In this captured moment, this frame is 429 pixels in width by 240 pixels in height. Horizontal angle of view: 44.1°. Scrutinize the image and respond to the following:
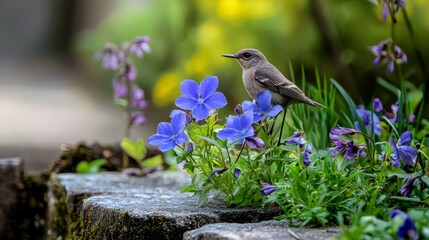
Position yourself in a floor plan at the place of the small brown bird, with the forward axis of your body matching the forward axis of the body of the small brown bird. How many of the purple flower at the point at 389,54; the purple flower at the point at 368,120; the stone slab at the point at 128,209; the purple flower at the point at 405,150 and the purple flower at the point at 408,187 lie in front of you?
1

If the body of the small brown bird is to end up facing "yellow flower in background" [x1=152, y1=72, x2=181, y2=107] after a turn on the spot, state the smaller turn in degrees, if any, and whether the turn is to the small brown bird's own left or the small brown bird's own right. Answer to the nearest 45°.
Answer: approximately 90° to the small brown bird's own right

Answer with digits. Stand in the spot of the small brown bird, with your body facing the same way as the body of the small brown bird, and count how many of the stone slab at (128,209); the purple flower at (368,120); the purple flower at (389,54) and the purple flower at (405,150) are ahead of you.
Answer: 1

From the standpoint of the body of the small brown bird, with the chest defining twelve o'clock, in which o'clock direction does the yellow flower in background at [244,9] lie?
The yellow flower in background is roughly at 3 o'clock from the small brown bird.

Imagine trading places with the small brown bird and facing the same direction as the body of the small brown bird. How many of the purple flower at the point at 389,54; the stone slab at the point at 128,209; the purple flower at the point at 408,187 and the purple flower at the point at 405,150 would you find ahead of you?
1

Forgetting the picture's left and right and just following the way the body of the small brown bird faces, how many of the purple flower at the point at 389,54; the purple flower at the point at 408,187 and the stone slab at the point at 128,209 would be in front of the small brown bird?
1

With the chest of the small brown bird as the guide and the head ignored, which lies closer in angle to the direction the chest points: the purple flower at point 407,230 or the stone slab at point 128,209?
the stone slab

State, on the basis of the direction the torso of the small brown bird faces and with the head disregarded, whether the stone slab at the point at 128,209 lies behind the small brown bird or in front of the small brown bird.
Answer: in front

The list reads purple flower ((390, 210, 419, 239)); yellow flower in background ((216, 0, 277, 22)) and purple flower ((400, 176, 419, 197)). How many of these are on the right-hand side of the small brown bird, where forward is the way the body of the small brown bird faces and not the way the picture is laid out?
1

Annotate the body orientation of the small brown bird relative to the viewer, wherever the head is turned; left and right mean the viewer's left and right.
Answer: facing to the left of the viewer
